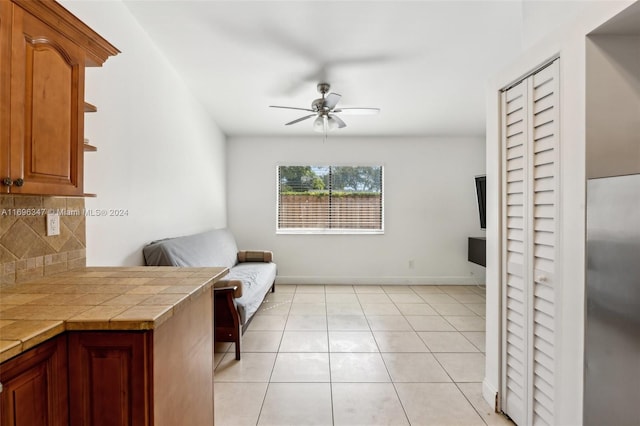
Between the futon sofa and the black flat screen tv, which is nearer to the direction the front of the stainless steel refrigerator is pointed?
the futon sofa

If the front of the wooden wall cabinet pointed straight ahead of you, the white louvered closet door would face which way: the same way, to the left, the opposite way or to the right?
the opposite way

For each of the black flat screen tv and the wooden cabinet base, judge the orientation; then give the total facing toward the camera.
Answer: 1

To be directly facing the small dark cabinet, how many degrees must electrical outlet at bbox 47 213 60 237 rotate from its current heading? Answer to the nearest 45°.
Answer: approximately 45° to its left

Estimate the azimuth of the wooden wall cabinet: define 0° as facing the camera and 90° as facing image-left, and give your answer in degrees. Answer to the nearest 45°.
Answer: approximately 315°

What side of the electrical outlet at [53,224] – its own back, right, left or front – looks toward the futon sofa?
left

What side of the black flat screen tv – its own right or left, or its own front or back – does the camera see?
left

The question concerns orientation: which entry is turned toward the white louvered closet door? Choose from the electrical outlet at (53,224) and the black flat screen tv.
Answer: the electrical outlet

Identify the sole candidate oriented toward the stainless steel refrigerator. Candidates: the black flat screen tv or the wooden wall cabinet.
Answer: the wooden wall cabinet

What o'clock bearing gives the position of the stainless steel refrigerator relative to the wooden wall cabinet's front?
The stainless steel refrigerator is roughly at 12 o'clock from the wooden wall cabinet.

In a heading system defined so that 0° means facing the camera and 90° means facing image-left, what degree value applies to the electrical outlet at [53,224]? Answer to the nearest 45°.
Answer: approximately 315°
